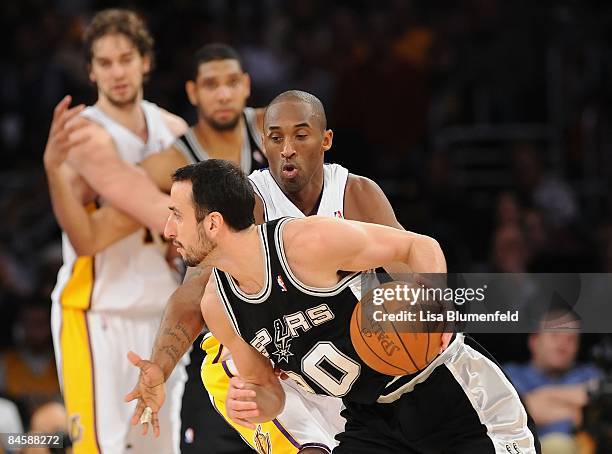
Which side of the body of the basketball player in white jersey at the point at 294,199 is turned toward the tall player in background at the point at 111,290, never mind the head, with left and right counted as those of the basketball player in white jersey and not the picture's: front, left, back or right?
right

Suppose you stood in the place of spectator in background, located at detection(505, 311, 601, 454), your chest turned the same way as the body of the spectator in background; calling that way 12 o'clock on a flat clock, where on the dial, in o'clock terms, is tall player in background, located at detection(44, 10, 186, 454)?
The tall player in background is roughly at 2 o'clock from the spectator in background.

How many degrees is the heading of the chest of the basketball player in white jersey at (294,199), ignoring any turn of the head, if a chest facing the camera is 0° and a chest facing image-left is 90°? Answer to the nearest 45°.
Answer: approximately 45°

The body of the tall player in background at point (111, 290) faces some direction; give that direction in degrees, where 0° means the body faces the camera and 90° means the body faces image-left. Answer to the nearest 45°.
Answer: approximately 315°

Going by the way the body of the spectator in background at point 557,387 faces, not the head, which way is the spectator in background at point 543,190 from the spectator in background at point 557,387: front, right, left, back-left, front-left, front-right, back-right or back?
back
